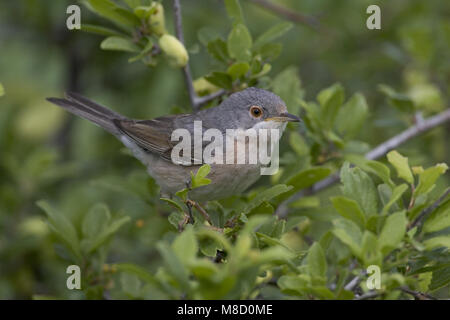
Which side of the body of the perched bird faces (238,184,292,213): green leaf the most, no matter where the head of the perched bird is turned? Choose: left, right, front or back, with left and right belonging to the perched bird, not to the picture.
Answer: front

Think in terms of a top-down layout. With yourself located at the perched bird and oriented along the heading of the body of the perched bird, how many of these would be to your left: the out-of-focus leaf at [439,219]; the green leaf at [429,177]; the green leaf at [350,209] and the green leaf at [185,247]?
0

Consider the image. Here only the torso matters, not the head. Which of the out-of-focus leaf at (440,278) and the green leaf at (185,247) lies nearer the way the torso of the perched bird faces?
the out-of-focus leaf

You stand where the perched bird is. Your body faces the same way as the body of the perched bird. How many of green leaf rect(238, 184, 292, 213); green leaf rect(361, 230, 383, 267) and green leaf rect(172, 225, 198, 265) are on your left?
0

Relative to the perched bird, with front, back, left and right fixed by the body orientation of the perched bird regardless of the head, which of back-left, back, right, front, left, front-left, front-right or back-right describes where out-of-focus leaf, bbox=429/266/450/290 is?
front-right

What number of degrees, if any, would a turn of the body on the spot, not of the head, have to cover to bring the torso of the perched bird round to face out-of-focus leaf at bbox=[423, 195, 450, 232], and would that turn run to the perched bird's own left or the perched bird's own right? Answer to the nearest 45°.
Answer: approximately 45° to the perched bird's own right

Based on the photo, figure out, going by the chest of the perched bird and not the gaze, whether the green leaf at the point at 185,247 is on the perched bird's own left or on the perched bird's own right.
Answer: on the perched bird's own right

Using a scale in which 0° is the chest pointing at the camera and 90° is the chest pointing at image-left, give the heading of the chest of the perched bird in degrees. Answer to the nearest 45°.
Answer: approximately 270°

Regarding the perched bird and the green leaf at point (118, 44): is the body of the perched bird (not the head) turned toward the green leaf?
no

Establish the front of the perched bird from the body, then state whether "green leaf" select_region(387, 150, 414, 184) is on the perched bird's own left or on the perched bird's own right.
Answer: on the perched bird's own left
